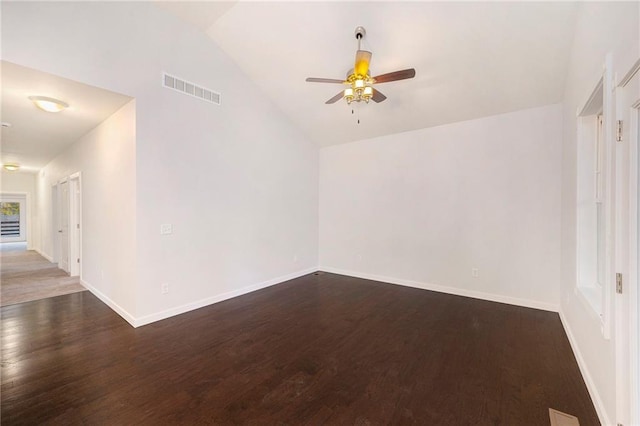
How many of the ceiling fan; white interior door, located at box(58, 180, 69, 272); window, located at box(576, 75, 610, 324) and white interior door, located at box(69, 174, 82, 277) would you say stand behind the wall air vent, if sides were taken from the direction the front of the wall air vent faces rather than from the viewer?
2

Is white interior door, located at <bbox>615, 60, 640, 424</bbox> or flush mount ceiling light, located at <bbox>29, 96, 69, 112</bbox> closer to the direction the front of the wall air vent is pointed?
the white interior door

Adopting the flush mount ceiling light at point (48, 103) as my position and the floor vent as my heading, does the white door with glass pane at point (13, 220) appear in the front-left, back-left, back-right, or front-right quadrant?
back-left

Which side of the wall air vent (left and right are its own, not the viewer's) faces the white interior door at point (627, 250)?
front

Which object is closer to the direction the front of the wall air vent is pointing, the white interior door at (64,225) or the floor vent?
the floor vent

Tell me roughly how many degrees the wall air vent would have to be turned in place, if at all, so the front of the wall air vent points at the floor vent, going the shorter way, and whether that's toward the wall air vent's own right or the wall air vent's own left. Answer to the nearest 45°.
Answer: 0° — it already faces it

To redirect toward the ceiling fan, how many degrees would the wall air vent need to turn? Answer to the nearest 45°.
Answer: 0° — it already faces it

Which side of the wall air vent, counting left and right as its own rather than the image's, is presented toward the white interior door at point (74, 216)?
back

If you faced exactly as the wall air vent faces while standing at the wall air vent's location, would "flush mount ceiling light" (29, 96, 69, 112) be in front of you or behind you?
behind

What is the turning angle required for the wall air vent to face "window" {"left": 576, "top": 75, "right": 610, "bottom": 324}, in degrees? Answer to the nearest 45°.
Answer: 0° — it already faces it

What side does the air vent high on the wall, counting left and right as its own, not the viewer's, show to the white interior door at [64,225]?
back
